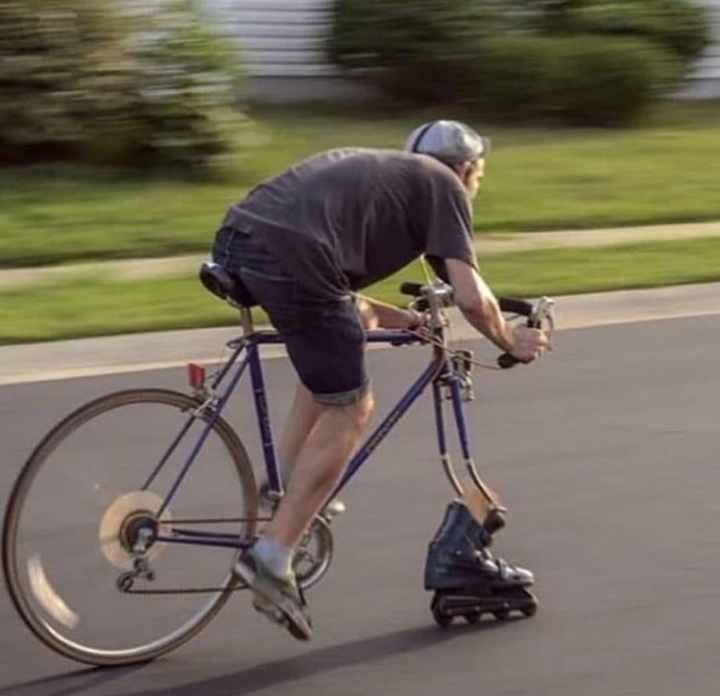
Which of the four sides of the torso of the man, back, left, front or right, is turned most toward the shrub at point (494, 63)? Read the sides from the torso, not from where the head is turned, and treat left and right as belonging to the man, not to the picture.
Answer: left

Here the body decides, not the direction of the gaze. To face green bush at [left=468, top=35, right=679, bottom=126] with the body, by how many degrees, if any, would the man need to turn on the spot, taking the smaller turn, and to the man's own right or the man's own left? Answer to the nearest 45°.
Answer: approximately 90° to the man's own left

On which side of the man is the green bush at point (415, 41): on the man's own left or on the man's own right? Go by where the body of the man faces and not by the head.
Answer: on the man's own left

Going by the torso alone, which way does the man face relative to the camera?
to the viewer's right

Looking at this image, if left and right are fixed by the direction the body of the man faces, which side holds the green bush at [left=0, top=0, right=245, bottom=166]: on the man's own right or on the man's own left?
on the man's own left

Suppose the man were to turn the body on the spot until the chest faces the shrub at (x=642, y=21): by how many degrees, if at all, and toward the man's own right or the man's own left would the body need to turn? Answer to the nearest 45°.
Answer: approximately 90° to the man's own left

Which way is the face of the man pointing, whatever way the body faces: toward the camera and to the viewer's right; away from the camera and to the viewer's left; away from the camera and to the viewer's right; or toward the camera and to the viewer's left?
away from the camera and to the viewer's right
